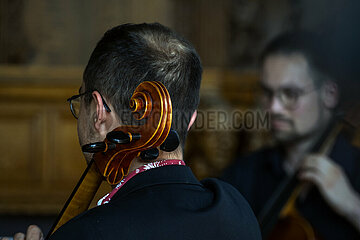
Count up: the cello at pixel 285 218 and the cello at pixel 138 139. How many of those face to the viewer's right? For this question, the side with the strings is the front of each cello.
0

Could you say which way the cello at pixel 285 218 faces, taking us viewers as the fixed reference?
facing the viewer and to the left of the viewer

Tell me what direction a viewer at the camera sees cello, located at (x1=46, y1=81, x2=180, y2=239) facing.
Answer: facing away from the viewer and to the left of the viewer

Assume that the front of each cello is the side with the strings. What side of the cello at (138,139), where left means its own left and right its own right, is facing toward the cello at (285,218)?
right

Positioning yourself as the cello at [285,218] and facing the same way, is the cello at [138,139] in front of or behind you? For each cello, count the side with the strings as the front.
in front
